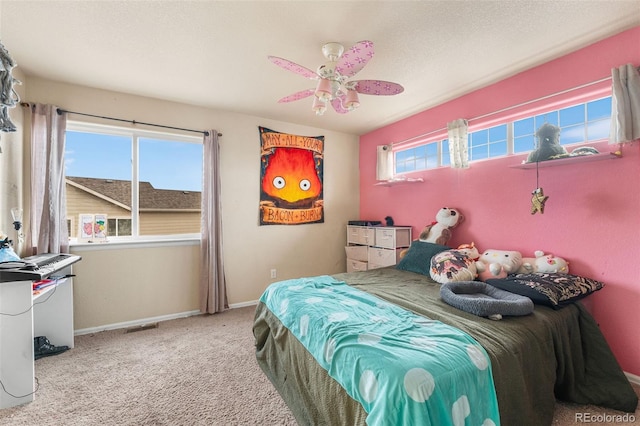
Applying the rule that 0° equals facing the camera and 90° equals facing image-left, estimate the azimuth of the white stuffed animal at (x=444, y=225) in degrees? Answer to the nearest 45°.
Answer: approximately 45°

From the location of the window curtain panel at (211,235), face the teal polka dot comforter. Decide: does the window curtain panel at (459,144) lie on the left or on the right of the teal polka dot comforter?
left

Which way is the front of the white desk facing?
to the viewer's right

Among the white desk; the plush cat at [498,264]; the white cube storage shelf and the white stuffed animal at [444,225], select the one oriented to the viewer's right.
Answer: the white desk

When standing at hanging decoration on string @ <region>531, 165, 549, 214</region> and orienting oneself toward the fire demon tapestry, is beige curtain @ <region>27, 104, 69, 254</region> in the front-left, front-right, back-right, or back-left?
front-left

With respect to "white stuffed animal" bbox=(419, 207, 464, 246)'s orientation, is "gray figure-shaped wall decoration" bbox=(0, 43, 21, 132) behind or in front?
in front

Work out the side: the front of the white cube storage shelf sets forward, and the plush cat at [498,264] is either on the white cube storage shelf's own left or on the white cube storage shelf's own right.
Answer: on the white cube storage shelf's own left

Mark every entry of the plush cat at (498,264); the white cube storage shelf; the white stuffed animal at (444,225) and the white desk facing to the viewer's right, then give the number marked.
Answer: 1

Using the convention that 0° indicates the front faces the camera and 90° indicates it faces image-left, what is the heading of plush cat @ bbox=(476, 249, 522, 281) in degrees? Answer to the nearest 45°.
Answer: approximately 45°

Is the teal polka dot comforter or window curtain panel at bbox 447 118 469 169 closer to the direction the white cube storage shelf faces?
the teal polka dot comforter

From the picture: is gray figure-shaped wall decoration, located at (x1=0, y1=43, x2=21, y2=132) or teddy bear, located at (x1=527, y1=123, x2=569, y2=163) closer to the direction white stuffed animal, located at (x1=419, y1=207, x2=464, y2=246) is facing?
the gray figure-shaped wall decoration

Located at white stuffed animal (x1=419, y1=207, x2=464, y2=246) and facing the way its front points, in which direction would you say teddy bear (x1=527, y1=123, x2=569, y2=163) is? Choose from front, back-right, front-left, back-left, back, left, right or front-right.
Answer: left

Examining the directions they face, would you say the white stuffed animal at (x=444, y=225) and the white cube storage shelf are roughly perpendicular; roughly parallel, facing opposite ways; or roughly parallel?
roughly parallel
